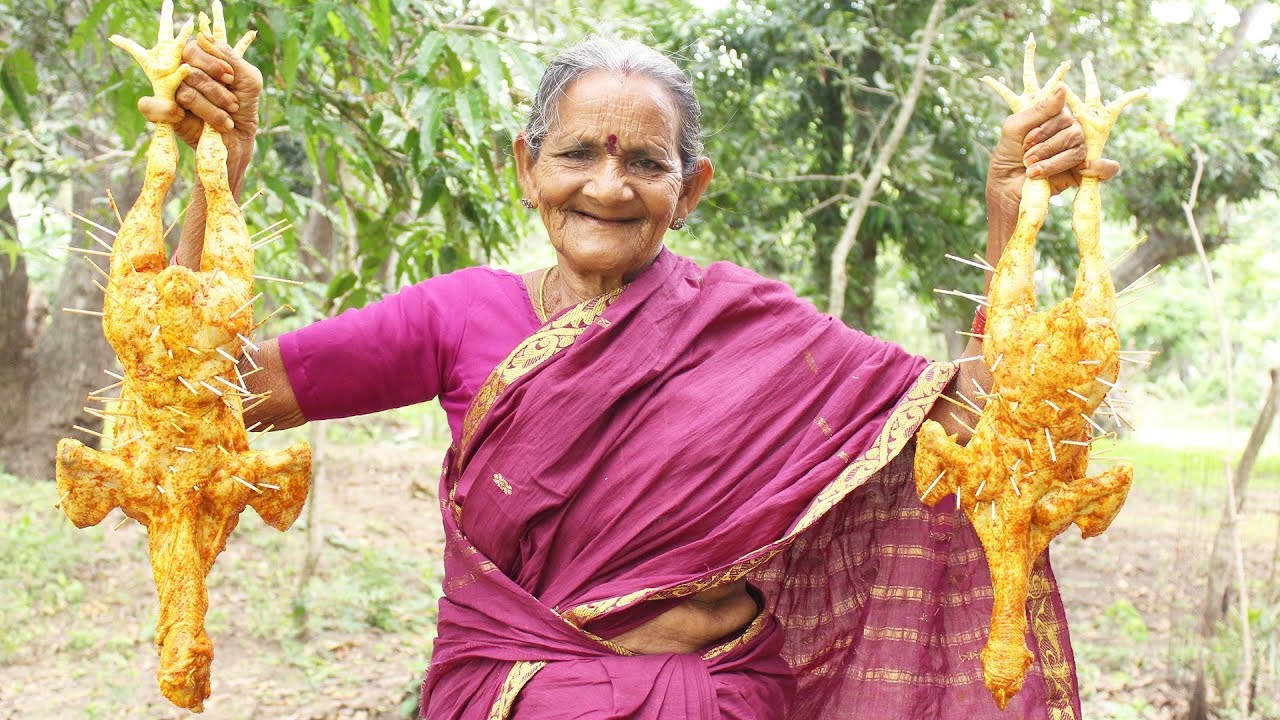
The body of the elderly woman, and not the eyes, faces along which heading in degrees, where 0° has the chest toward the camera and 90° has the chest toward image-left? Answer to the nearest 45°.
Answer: approximately 0°

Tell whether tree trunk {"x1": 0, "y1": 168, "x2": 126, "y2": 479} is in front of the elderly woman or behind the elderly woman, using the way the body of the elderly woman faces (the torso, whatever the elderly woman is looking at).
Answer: behind

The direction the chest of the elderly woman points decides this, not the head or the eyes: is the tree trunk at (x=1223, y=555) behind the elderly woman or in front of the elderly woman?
behind
